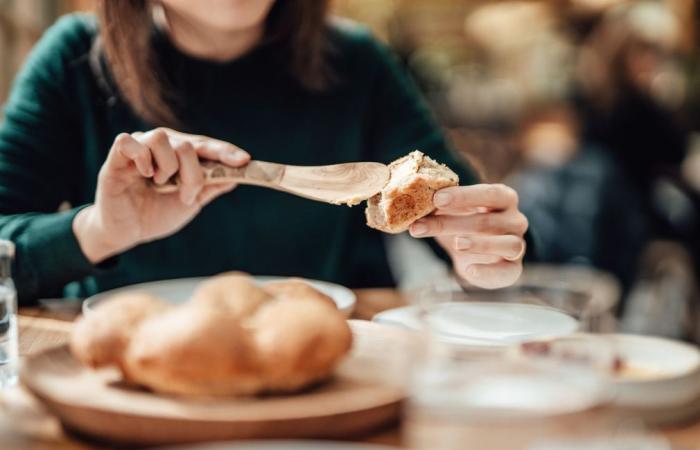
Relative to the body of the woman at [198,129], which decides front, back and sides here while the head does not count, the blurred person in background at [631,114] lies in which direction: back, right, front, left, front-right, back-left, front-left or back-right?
back-left

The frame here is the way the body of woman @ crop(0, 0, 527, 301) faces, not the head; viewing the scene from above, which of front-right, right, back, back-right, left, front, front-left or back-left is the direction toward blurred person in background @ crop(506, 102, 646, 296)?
back-left

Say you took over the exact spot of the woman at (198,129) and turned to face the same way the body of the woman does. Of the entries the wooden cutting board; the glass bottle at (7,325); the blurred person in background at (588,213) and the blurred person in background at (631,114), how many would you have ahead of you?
2

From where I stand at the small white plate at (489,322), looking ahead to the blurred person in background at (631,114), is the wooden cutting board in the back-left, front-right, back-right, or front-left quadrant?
back-left

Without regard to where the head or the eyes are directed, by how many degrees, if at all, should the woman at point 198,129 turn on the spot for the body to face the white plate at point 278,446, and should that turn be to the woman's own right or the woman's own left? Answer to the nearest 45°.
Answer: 0° — they already face it

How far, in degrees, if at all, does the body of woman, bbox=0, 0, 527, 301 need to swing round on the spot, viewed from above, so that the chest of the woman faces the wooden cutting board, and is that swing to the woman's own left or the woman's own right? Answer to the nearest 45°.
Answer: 0° — they already face it

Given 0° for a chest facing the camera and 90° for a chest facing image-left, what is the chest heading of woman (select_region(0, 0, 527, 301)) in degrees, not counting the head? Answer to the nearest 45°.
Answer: approximately 0°

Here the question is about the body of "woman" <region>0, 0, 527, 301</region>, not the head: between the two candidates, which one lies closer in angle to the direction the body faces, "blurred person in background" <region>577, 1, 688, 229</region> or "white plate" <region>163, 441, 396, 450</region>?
the white plate
